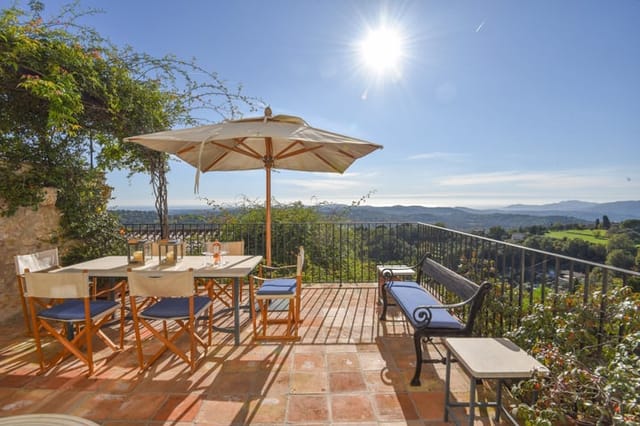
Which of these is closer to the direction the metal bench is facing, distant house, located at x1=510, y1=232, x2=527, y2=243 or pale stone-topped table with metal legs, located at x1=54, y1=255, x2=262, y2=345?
the pale stone-topped table with metal legs

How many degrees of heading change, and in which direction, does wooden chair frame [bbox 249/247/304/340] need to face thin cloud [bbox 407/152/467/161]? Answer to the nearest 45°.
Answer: approximately 135° to its right

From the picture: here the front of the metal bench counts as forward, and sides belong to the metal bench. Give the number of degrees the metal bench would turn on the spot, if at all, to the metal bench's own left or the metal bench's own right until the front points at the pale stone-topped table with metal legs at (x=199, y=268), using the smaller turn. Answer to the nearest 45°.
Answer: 0° — it already faces it

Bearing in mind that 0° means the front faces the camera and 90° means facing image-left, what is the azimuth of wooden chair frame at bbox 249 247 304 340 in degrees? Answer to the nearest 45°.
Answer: approximately 90°

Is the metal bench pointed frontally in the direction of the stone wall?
yes

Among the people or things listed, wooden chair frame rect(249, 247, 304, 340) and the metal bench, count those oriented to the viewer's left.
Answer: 2

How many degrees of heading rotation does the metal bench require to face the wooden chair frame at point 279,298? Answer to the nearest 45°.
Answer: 0° — it already faces it

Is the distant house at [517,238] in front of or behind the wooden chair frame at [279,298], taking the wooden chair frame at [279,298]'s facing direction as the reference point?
behind

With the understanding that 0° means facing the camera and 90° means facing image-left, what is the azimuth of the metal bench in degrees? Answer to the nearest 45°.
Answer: approximately 90°
